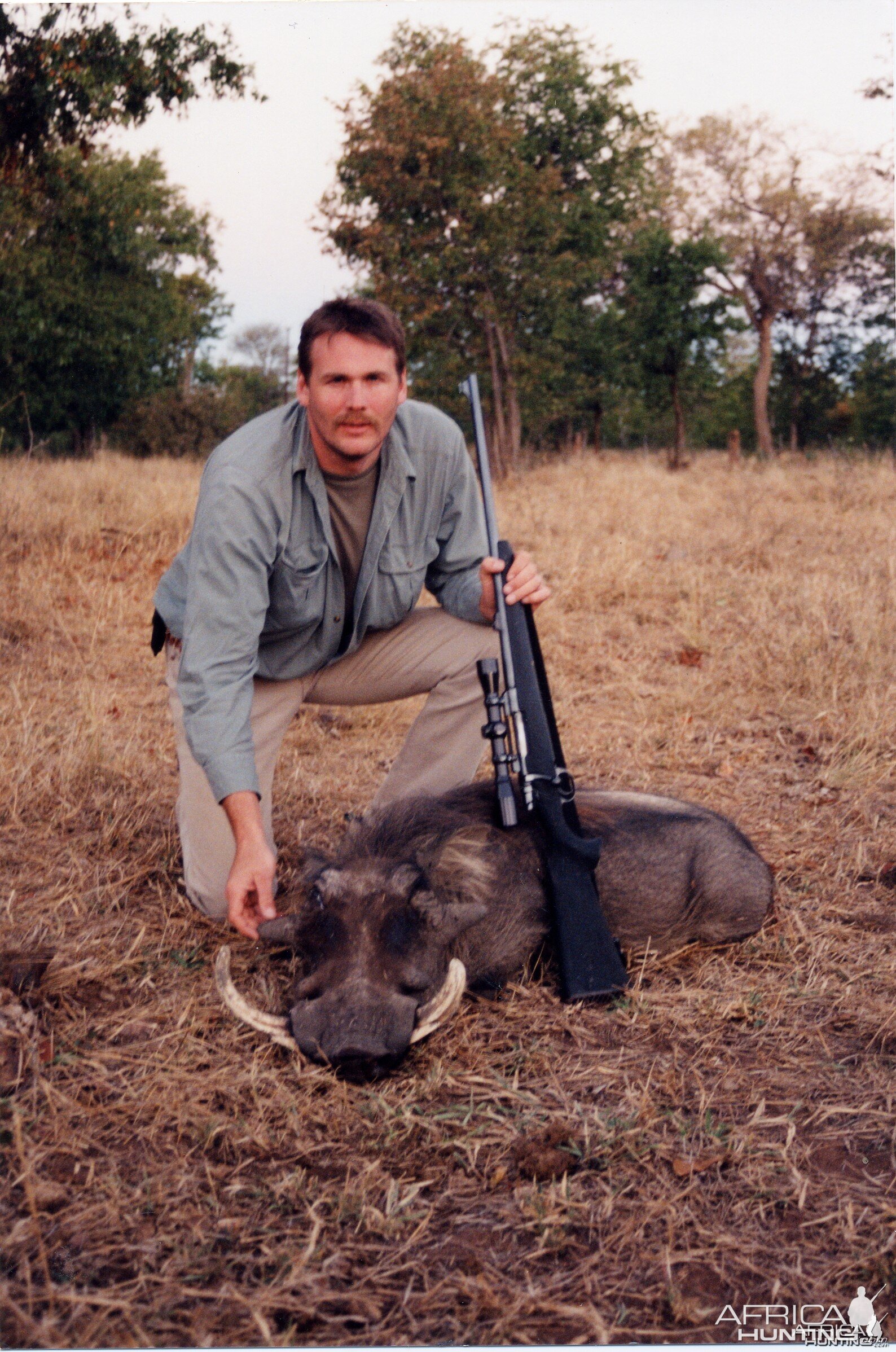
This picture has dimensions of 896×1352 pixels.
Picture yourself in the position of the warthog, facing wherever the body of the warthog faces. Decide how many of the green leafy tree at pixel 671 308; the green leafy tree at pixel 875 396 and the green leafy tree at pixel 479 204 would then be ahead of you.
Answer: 0

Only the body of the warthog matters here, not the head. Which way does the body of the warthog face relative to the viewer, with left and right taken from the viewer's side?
facing the viewer and to the left of the viewer

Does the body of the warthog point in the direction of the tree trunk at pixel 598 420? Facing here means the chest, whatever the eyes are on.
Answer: no

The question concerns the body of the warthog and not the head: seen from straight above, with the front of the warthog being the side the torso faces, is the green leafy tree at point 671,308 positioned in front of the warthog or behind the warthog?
behind

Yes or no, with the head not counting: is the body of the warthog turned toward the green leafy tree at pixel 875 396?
no

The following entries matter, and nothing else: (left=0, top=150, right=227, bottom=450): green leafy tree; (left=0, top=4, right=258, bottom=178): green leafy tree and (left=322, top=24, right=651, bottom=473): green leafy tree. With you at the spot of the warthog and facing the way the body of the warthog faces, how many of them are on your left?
0

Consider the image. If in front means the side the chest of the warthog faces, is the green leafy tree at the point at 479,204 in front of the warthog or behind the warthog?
behind

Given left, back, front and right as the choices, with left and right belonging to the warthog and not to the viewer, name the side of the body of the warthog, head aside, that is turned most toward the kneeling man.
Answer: right

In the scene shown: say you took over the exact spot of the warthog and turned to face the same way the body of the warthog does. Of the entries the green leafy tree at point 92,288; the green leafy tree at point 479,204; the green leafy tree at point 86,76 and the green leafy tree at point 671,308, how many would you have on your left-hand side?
0

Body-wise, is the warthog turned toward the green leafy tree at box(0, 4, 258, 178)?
no

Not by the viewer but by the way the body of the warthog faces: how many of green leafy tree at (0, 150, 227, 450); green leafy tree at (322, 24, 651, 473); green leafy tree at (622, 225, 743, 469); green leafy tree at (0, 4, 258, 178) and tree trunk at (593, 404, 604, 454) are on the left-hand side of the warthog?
0

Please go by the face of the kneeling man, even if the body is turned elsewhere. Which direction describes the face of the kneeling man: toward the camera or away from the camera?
toward the camera

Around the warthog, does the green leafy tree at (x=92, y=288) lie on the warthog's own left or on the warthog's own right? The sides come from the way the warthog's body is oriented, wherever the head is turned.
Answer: on the warthog's own right
